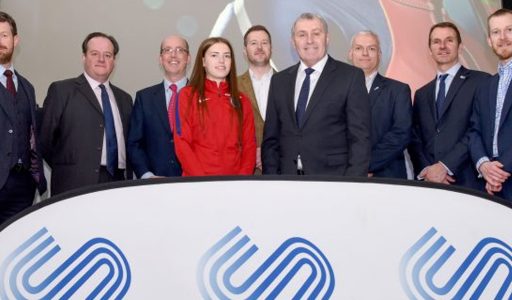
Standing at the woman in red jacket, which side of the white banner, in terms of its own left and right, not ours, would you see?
back

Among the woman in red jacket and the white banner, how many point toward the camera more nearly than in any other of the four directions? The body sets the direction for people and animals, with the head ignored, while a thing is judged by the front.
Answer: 2

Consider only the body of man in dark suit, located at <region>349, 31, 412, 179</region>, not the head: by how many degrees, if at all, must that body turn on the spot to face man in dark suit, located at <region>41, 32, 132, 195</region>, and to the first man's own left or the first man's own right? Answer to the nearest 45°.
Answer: approximately 45° to the first man's own right

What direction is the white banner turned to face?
toward the camera

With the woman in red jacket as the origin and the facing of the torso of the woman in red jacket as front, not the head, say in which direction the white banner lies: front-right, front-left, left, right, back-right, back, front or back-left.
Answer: front

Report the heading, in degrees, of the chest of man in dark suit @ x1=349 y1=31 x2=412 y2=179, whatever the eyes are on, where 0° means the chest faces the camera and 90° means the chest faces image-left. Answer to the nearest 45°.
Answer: approximately 45°

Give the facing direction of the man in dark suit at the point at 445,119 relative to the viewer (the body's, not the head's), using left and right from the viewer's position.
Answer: facing the viewer and to the left of the viewer

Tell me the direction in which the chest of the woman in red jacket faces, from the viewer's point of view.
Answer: toward the camera

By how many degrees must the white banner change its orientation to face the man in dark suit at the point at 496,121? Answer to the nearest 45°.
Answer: approximately 135° to its left
